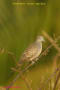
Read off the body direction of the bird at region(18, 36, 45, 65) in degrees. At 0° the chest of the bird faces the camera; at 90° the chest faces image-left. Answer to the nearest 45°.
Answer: approximately 270°
